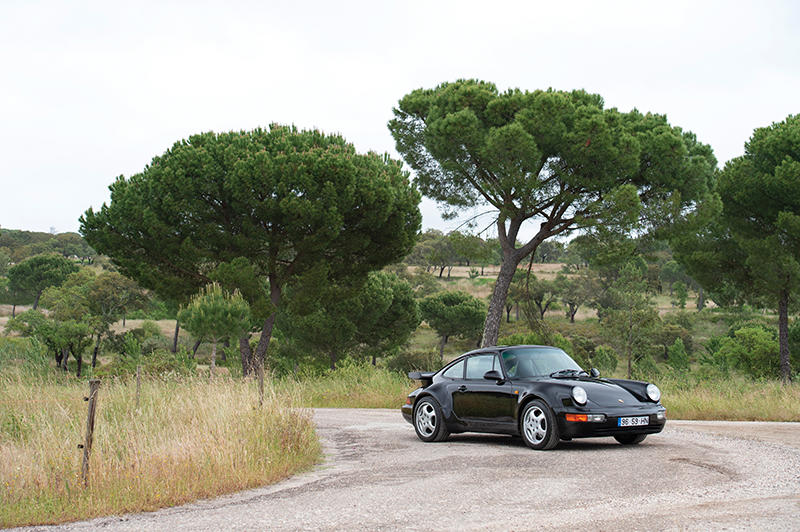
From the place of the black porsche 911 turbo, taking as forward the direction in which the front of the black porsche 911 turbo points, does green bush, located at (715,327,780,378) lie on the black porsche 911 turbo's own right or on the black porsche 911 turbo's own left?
on the black porsche 911 turbo's own left

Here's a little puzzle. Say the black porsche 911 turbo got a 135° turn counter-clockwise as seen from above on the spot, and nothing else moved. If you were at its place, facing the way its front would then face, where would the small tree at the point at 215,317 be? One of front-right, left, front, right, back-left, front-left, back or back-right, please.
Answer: front-left

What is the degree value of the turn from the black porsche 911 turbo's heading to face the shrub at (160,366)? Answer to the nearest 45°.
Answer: approximately 180°

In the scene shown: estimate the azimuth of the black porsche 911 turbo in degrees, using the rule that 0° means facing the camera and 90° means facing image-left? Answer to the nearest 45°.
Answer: approximately 315°

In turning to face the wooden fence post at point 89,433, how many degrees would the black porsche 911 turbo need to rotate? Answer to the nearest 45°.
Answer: approximately 90° to its right
